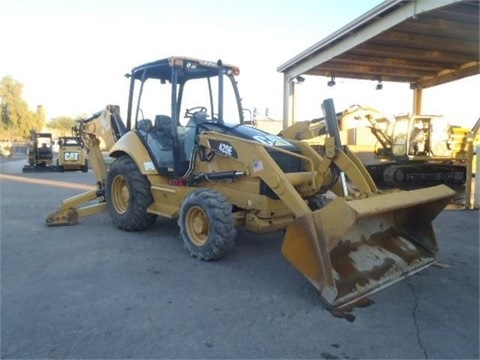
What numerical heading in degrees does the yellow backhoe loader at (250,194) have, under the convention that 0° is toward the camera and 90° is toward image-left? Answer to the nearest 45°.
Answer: approximately 315°

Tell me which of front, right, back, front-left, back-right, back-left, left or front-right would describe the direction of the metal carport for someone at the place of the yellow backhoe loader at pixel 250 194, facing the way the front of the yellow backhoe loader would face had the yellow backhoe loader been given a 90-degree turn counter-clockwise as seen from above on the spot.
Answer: front

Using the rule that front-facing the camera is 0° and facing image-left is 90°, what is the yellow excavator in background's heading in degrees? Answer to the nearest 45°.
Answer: approximately 90°
